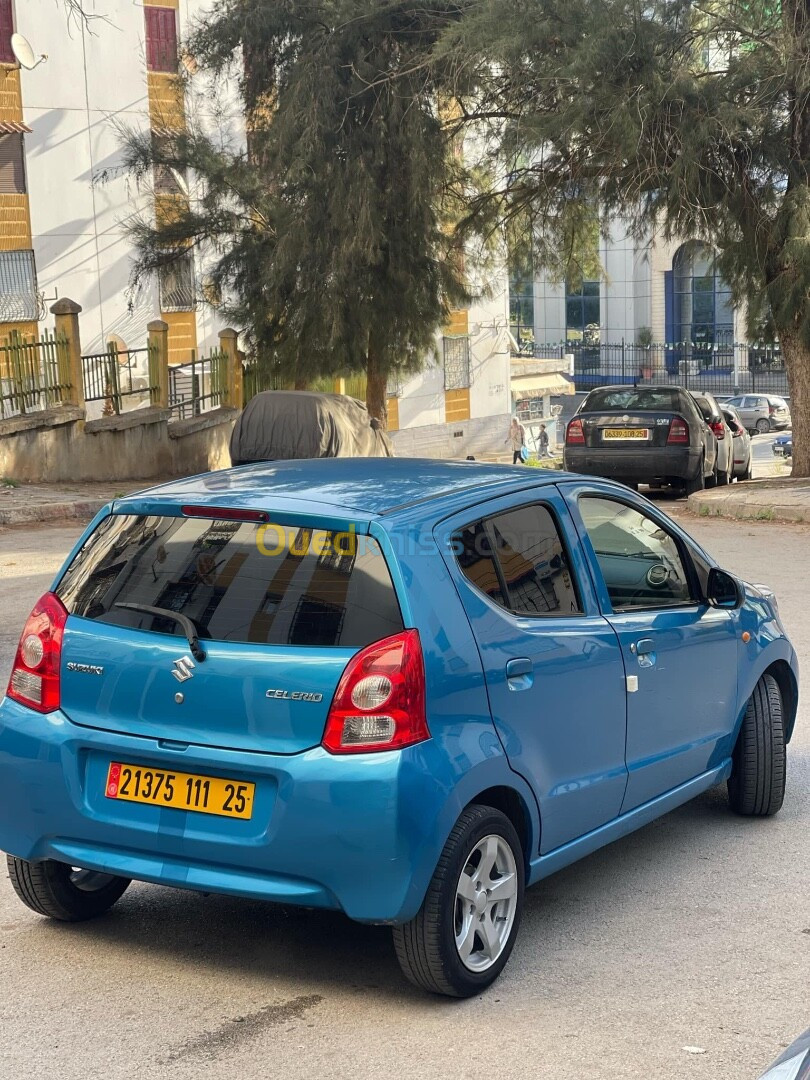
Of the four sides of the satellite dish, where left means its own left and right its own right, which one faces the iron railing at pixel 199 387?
front

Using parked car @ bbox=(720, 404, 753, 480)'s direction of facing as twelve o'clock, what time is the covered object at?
The covered object is roughly at 7 o'clock from the parked car.

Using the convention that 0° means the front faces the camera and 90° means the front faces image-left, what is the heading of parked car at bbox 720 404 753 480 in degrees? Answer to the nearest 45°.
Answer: approximately 180°

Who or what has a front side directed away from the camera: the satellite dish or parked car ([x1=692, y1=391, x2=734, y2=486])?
the parked car

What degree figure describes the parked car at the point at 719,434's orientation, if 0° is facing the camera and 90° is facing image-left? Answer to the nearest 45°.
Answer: approximately 180°

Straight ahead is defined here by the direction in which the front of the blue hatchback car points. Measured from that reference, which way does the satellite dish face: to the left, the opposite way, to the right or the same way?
to the right

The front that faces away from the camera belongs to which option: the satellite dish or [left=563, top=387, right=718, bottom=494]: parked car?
the parked car

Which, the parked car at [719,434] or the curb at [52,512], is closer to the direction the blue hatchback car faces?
the parked car

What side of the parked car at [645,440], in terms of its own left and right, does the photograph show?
back

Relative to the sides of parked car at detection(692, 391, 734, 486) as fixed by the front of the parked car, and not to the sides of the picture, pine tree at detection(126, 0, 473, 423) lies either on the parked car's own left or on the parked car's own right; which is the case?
on the parked car's own left

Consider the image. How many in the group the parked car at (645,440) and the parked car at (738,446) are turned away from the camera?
2

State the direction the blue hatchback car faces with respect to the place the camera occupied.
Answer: facing away from the viewer and to the right of the viewer

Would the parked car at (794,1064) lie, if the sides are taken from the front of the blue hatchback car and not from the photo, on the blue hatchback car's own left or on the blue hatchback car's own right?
on the blue hatchback car's own right
